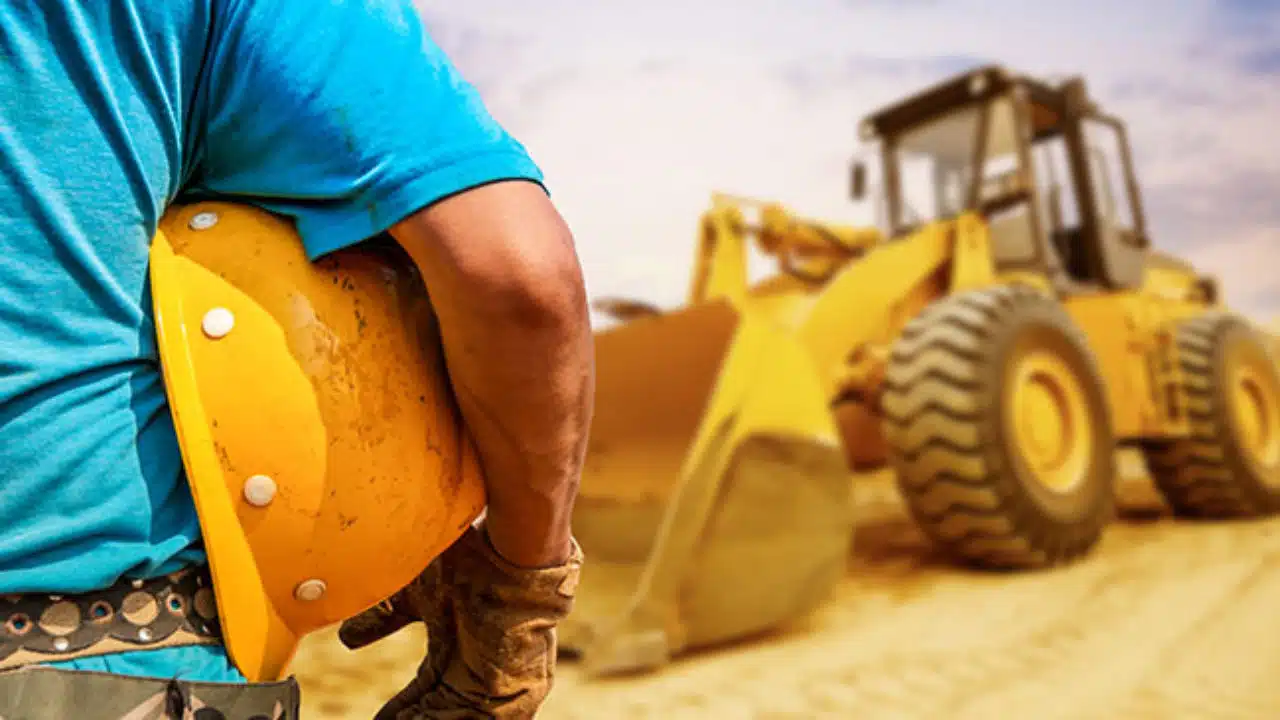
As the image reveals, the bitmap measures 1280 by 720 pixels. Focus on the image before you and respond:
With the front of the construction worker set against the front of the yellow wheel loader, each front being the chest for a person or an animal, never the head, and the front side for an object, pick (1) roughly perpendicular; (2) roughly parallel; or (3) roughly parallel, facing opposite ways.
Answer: roughly perpendicular

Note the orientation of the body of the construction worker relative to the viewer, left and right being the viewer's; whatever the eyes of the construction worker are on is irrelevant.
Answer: facing away from the viewer

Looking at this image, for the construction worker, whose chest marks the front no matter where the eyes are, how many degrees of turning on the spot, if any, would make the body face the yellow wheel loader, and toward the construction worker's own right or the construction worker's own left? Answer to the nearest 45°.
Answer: approximately 45° to the construction worker's own right

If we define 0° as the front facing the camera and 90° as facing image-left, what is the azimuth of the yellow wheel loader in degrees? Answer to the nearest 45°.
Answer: approximately 45°

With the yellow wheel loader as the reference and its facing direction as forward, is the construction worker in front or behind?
in front

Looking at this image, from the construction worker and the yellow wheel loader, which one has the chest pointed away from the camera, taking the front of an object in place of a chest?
the construction worker
